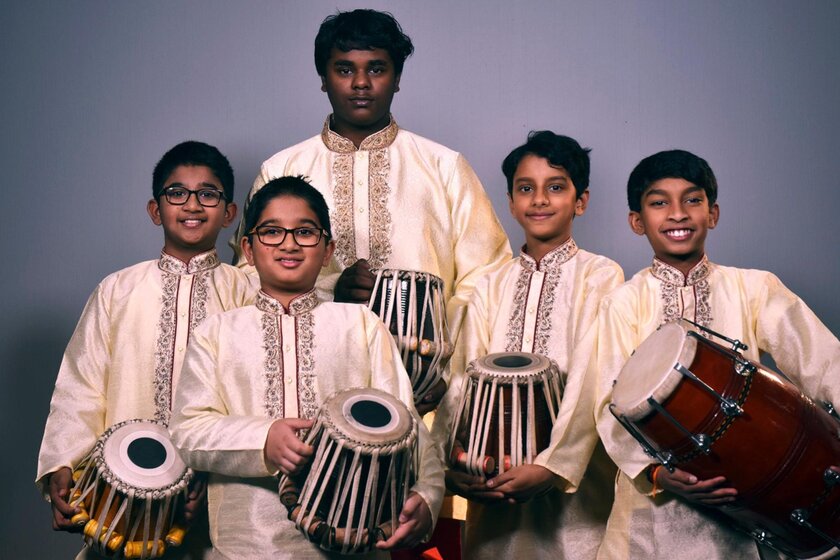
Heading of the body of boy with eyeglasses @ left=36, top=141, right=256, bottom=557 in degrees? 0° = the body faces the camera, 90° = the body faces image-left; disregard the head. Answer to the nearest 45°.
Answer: approximately 0°

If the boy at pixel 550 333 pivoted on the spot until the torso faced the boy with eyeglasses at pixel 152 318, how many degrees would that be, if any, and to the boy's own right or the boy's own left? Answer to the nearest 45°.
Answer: approximately 90° to the boy's own right

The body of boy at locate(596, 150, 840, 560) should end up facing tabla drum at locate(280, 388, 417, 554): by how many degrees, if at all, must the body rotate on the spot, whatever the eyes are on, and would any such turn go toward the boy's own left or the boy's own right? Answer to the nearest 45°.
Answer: approximately 45° to the boy's own right

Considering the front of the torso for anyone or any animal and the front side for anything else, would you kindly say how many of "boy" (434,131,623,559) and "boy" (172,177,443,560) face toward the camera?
2

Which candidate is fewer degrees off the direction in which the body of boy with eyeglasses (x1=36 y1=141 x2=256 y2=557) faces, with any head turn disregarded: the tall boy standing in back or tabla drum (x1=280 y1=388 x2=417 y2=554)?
the tabla drum

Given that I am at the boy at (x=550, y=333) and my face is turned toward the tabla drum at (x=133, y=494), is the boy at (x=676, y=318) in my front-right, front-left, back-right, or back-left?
back-left

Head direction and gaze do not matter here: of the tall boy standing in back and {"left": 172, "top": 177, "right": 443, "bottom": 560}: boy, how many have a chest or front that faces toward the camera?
2
